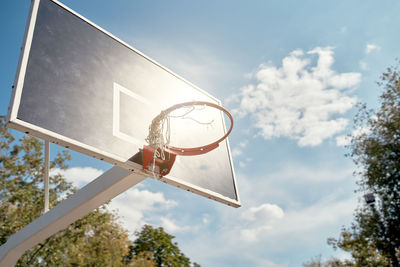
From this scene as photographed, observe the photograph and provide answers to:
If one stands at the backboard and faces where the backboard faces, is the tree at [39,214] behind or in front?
behind

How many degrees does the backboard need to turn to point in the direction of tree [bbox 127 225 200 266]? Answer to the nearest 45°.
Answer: approximately 135° to its left
